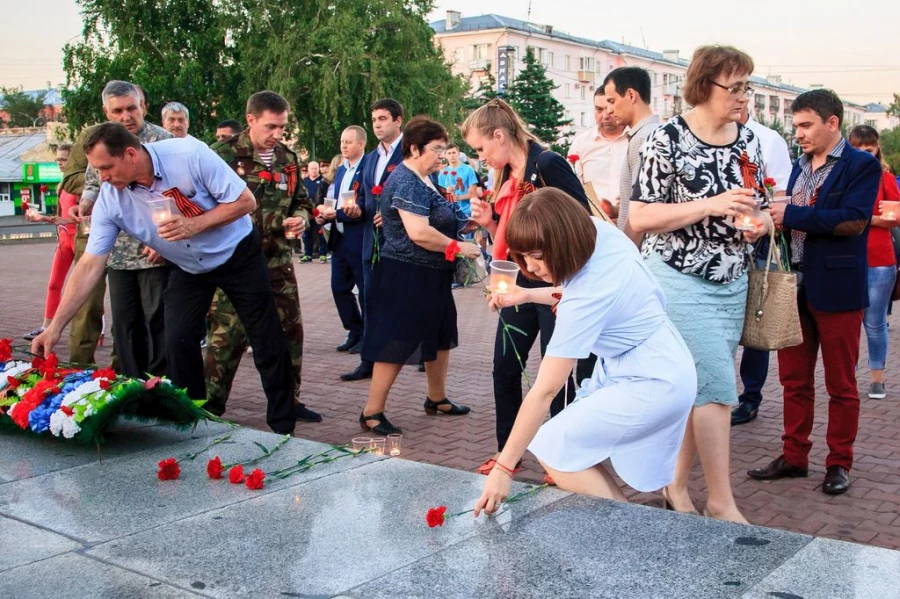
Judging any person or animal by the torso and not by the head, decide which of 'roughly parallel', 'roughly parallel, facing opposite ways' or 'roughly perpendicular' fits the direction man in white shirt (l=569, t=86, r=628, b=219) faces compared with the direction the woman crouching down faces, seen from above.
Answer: roughly perpendicular

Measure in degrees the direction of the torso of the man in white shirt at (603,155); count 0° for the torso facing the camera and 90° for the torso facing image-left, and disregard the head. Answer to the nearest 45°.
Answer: approximately 0°

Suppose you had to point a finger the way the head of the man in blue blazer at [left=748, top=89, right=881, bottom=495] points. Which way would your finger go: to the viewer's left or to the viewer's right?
to the viewer's left

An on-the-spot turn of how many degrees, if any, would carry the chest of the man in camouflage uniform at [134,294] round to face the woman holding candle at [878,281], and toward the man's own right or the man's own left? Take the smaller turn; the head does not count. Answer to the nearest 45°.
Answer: approximately 90° to the man's own left

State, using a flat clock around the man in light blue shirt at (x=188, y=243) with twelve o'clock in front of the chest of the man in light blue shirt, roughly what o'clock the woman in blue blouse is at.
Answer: The woman in blue blouse is roughly at 7 o'clock from the man in light blue shirt.

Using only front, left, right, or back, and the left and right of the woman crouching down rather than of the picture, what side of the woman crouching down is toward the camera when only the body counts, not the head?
left
